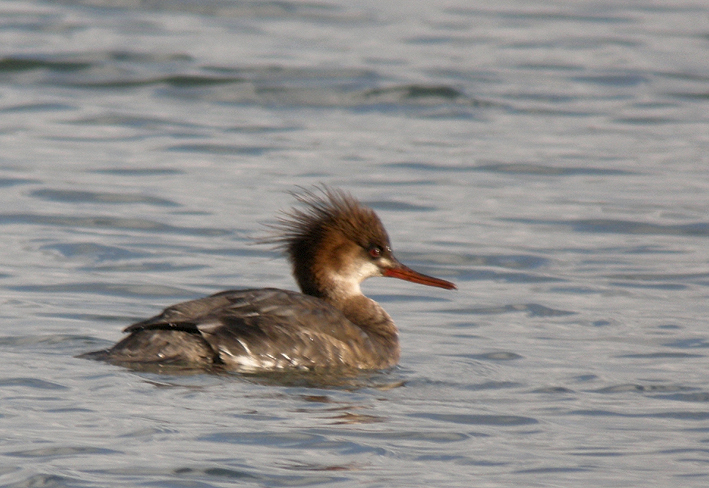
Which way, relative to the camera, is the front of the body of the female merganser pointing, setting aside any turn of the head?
to the viewer's right
